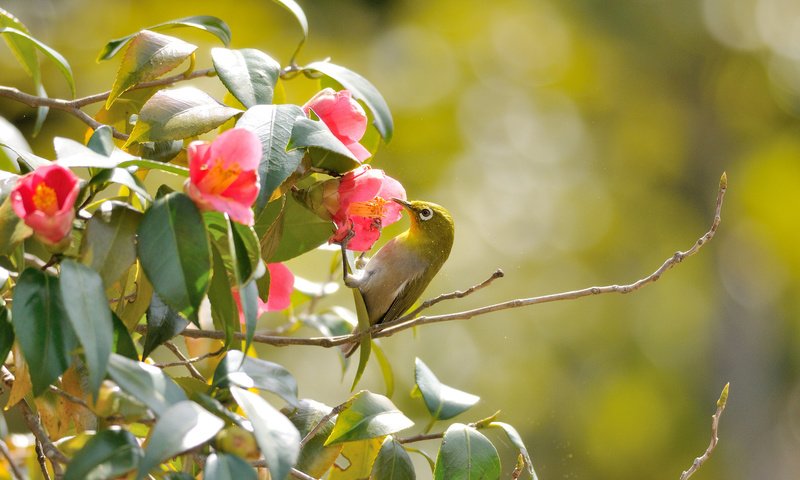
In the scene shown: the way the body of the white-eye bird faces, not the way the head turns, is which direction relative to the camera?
to the viewer's left
